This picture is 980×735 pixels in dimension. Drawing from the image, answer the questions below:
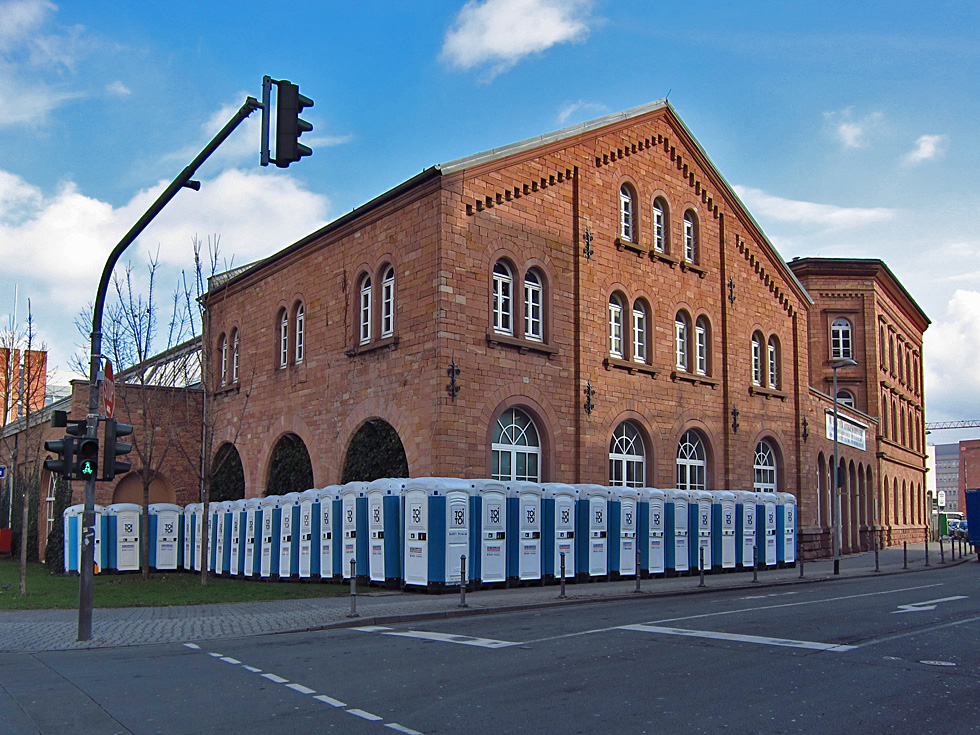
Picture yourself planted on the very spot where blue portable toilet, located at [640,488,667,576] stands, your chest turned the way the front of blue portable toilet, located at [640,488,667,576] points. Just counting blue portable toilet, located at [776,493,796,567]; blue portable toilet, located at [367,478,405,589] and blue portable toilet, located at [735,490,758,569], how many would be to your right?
1

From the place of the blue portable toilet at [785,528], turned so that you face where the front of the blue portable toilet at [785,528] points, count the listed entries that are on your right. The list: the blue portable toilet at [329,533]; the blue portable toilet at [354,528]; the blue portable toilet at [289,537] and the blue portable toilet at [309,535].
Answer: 4

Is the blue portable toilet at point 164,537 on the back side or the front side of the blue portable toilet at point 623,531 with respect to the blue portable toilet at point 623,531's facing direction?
on the back side

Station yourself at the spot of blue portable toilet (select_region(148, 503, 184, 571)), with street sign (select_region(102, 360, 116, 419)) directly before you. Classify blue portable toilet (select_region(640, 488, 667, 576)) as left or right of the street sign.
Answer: left

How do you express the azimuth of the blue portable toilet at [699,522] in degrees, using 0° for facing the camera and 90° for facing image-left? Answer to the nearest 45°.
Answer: approximately 315°

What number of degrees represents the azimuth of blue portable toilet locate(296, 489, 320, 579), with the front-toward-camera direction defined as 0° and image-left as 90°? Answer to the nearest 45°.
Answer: approximately 45°

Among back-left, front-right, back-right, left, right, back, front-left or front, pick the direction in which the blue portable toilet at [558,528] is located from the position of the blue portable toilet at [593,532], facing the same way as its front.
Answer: right

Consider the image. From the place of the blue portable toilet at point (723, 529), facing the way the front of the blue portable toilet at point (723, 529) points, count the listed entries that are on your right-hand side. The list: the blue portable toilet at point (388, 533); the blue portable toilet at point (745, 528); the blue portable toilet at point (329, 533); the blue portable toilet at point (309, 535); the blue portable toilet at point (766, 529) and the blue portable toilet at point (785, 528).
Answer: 3

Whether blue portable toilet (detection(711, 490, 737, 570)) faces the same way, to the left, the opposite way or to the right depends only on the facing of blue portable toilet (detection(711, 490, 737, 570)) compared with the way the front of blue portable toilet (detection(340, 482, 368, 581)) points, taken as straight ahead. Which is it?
to the left

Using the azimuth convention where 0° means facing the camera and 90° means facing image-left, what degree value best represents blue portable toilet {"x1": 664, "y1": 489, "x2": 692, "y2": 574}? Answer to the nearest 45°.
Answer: approximately 315°
